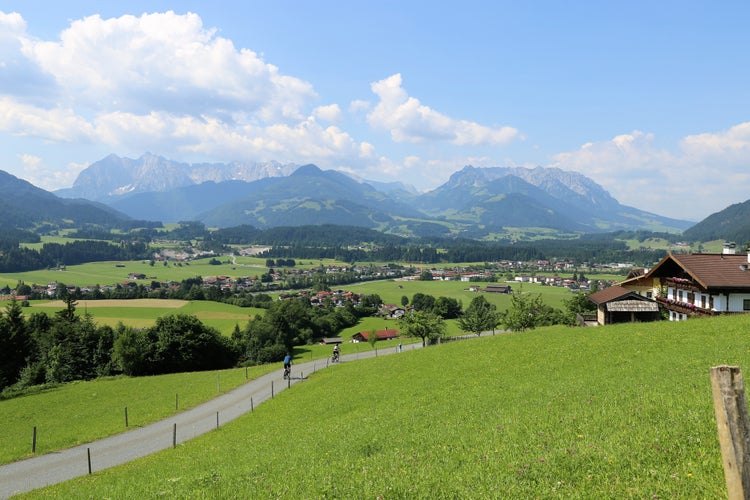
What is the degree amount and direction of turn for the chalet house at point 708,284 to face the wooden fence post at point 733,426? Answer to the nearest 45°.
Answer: approximately 45° to its left

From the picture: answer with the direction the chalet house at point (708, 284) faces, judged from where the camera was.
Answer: facing the viewer and to the left of the viewer
